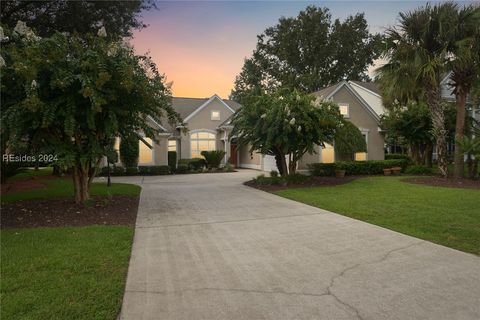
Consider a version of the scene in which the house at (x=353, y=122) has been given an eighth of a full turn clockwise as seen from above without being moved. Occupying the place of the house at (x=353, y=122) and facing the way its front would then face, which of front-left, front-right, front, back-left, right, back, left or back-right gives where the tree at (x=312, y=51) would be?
back-right

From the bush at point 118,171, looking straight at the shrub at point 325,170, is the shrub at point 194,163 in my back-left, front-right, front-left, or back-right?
front-left

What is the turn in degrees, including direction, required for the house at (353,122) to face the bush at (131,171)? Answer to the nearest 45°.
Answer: approximately 90° to its right

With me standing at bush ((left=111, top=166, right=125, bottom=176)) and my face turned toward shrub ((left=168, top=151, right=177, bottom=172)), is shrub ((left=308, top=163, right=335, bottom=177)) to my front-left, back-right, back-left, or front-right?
front-right

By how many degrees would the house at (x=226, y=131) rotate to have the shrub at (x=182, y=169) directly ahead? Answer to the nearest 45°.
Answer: approximately 45° to its right

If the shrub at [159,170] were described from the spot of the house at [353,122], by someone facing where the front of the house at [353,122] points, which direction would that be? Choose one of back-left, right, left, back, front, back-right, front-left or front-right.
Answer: right

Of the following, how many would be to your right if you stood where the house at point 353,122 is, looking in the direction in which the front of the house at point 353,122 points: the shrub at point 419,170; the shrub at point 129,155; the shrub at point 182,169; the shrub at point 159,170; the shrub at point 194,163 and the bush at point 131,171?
5

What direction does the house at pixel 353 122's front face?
toward the camera

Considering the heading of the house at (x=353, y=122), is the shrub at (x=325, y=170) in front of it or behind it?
in front

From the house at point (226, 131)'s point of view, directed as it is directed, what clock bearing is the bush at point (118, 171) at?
The bush is roughly at 2 o'clock from the house.

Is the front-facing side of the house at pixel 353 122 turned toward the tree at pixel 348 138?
yes

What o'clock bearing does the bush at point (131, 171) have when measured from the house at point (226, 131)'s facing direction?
The bush is roughly at 2 o'clock from the house.

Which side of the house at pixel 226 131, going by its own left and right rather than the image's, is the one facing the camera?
front

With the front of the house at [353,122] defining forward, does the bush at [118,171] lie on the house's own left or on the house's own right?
on the house's own right

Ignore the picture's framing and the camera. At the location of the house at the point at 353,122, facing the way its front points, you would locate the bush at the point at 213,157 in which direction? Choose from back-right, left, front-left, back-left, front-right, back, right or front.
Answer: right
